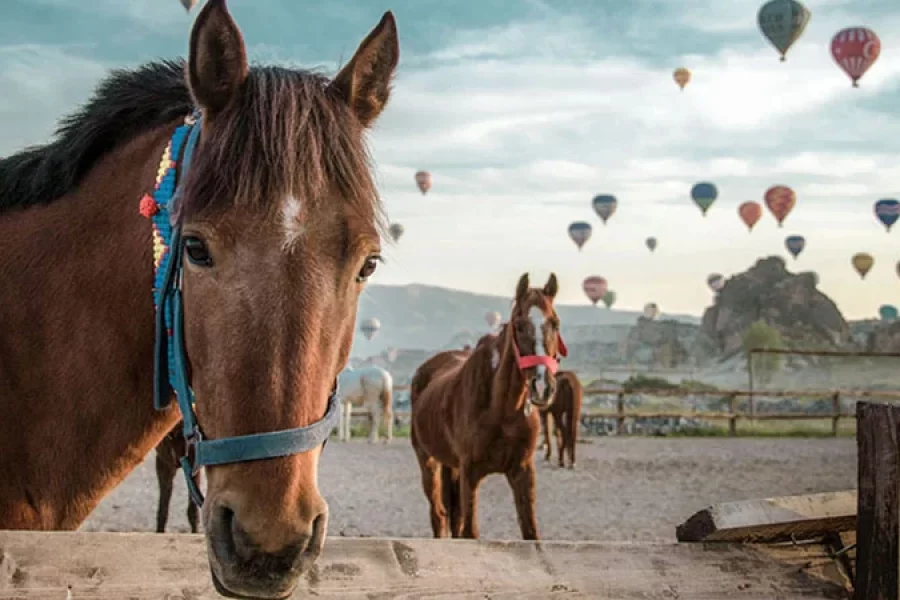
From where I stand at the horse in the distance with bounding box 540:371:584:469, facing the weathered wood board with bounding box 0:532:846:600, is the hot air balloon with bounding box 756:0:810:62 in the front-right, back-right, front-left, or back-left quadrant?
back-left

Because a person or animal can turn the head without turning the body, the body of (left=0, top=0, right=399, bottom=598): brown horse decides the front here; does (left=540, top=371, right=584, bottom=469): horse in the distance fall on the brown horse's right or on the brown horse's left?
on the brown horse's left

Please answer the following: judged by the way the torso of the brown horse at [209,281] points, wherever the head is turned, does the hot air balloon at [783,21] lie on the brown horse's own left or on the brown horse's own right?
on the brown horse's own left

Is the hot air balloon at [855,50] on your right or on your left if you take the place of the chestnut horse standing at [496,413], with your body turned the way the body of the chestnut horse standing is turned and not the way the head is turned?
on your left

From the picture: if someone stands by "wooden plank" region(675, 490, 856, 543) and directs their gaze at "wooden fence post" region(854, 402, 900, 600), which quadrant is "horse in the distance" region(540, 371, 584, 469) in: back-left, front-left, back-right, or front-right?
back-left

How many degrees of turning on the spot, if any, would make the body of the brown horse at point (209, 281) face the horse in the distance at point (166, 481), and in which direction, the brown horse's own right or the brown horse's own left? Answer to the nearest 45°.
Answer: approximately 135° to the brown horse's own left

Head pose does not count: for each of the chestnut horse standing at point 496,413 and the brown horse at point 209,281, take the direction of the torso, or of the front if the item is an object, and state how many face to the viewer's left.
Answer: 0

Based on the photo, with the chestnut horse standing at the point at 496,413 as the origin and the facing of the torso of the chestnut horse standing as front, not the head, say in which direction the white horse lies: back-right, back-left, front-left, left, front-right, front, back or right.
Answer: back-left

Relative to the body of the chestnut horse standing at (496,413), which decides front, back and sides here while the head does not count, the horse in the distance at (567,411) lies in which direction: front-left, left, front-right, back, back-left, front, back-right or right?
back-left

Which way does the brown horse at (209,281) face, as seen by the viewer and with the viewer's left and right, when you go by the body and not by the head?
facing the viewer and to the right of the viewer
